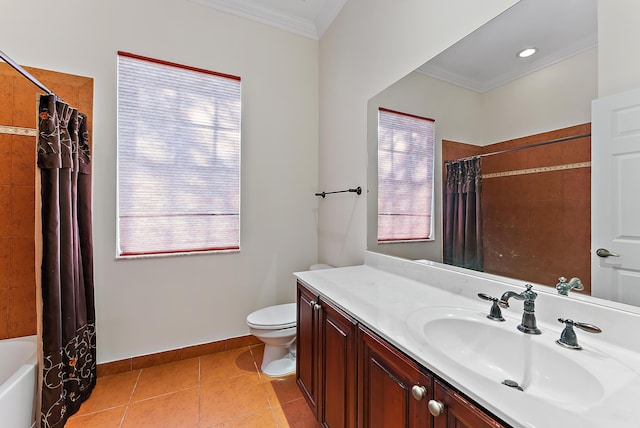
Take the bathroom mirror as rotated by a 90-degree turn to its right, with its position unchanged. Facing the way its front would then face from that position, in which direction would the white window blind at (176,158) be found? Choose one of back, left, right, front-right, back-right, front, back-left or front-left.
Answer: front-left

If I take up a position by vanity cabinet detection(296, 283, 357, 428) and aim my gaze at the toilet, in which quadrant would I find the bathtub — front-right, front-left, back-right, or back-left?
front-left

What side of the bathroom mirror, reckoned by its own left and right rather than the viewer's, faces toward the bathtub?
front

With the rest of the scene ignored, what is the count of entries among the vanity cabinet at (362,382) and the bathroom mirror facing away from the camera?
0

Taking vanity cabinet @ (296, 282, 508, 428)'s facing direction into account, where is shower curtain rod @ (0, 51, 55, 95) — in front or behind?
in front

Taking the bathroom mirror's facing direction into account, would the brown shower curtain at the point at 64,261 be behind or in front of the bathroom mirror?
in front

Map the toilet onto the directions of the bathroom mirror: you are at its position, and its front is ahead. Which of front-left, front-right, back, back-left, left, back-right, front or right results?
front-right

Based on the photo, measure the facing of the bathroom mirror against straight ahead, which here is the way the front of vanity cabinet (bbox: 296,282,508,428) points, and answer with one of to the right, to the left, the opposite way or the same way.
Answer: the same way

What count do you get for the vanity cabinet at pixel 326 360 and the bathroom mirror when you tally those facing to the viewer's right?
0

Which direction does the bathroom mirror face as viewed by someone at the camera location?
facing the viewer and to the left of the viewer

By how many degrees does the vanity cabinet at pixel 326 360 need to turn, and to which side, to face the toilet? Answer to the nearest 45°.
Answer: approximately 90° to its right

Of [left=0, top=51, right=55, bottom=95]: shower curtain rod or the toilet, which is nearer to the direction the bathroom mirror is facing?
the shower curtain rod
